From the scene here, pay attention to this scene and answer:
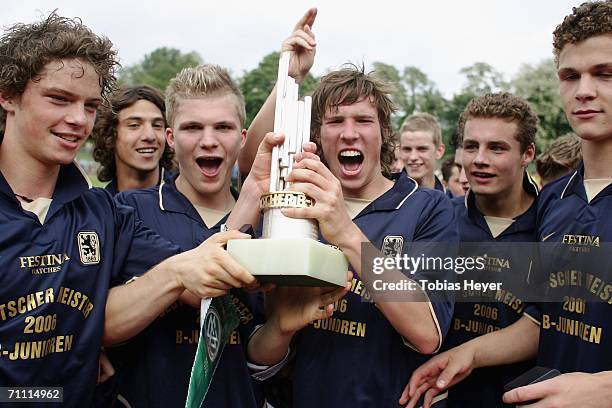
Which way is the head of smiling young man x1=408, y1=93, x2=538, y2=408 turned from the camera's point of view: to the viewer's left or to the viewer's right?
to the viewer's left

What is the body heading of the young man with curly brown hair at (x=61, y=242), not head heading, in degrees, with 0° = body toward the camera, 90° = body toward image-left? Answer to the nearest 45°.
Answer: approximately 315°

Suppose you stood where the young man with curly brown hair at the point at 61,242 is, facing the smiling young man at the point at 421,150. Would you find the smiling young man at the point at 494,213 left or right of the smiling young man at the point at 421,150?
right

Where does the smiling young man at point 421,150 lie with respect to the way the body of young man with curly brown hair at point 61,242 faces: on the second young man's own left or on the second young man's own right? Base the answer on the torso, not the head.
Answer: on the second young man's own left
